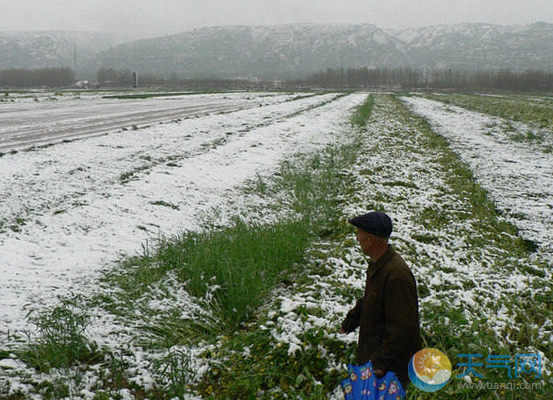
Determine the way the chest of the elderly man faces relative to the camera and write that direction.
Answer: to the viewer's left
